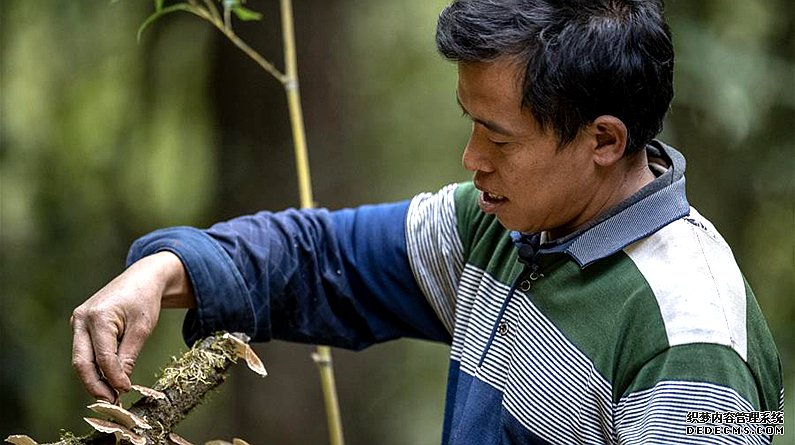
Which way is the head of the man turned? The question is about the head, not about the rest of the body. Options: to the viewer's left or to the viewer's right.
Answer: to the viewer's left

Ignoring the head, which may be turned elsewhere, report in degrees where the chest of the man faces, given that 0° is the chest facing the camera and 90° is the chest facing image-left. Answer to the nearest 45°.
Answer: approximately 45°
